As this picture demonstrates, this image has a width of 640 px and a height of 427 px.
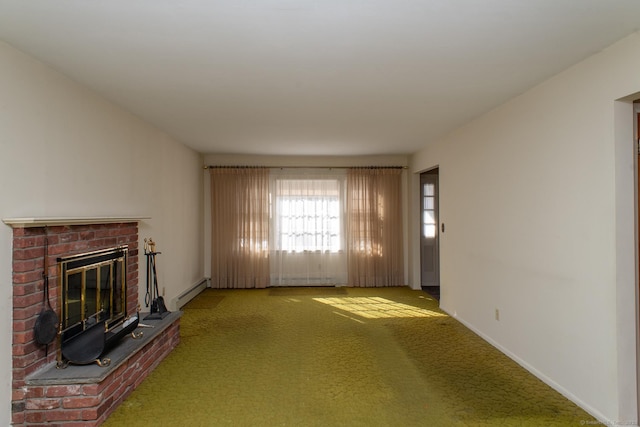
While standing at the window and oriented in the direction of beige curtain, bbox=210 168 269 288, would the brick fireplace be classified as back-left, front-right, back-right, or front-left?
front-left

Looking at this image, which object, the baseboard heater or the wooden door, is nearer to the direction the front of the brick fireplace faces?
the wooden door

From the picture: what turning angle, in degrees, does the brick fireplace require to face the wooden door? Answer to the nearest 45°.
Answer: approximately 45° to its left

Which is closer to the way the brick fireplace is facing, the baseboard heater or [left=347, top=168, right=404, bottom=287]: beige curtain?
the beige curtain

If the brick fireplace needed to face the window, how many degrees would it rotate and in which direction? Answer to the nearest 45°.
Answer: approximately 90° to its left

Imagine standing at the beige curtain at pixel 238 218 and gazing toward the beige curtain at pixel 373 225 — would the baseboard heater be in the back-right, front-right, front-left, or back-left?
back-right

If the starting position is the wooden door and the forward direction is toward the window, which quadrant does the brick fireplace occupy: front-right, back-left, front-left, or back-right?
front-left

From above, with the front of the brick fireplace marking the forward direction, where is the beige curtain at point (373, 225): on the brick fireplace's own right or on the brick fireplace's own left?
on the brick fireplace's own left

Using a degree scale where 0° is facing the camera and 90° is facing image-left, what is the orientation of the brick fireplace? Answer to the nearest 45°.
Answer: approximately 315°

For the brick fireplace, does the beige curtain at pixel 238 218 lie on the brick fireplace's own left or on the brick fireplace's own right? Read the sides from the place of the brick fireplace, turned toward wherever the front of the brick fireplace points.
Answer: on the brick fireplace's own left

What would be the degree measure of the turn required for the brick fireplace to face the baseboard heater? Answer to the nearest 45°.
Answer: approximately 90° to its left
